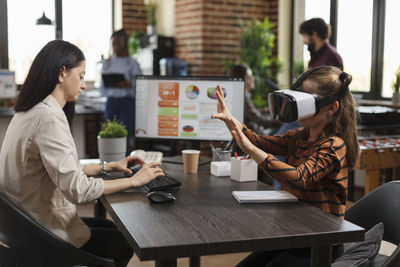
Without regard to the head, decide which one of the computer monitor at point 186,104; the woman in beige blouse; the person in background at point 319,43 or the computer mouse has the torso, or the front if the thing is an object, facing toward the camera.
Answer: the computer monitor

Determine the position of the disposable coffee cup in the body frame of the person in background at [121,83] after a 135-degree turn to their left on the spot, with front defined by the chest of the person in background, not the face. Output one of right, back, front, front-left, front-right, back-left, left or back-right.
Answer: right

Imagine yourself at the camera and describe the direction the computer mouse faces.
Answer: facing to the right of the viewer

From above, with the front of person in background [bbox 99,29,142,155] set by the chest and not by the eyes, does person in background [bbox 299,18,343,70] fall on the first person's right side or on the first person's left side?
on the first person's left side

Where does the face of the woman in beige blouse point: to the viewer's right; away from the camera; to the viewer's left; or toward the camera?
to the viewer's right

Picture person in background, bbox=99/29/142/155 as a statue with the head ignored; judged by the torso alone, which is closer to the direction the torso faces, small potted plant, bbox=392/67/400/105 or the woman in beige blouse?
the woman in beige blouse

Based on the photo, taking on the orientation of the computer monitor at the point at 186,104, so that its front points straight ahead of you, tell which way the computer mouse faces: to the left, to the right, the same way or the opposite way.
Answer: to the left

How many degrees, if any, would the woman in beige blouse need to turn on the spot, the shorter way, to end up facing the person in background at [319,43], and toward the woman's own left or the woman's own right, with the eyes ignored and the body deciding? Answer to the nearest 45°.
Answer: approximately 45° to the woman's own left

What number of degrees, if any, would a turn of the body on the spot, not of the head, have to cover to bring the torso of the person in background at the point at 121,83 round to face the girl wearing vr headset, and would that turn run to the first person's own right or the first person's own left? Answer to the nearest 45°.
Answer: approximately 45° to the first person's own left

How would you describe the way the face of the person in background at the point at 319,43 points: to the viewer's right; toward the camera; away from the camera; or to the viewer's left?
to the viewer's left

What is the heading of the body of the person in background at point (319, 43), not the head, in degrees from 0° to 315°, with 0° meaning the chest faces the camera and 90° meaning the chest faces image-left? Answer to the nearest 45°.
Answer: approximately 90°

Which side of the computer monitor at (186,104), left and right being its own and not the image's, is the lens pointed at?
front

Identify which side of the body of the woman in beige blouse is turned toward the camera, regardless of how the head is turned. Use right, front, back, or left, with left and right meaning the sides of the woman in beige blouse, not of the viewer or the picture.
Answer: right

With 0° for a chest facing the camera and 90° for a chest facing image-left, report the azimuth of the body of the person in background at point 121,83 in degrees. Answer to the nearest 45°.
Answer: approximately 45°

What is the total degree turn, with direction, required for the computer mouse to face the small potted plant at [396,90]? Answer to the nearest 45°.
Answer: approximately 45° to its left
